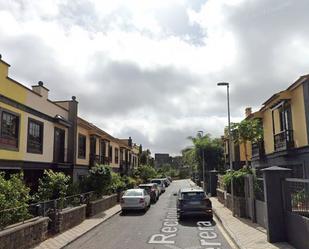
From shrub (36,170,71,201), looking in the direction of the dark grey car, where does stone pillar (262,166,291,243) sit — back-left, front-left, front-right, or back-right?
front-right

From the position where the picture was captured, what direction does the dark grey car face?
facing away from the viewer

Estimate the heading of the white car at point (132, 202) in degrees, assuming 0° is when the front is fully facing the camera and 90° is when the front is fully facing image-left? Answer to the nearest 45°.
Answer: approximately 180°

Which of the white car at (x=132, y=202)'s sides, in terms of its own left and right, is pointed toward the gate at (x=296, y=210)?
back

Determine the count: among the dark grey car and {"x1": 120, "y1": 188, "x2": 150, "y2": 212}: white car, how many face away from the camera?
2

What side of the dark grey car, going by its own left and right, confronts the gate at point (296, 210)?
back

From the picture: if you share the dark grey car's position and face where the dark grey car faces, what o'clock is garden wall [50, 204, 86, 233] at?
The garden wall is roughly at 8 o'clock from the dark grey car.

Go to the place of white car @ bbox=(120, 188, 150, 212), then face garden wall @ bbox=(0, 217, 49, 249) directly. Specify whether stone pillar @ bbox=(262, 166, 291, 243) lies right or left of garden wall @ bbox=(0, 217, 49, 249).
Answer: left

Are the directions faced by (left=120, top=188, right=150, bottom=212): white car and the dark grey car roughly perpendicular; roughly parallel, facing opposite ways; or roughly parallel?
roughly parallel

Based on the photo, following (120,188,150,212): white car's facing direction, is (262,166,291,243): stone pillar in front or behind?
behind

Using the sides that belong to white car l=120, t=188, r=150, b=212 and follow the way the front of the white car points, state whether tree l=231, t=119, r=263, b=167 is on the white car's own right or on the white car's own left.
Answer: on the white car's own right

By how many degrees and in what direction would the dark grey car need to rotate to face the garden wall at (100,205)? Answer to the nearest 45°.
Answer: approximately 45° to its left

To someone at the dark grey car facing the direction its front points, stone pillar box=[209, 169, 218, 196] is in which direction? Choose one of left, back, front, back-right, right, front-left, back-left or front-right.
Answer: front

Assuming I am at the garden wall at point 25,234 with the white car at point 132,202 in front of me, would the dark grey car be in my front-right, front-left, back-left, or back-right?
front-right

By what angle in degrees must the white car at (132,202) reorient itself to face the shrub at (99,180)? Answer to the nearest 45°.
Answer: approximately 90° to its left

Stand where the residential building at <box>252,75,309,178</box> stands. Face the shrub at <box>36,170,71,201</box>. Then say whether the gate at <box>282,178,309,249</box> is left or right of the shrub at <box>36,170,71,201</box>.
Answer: left
